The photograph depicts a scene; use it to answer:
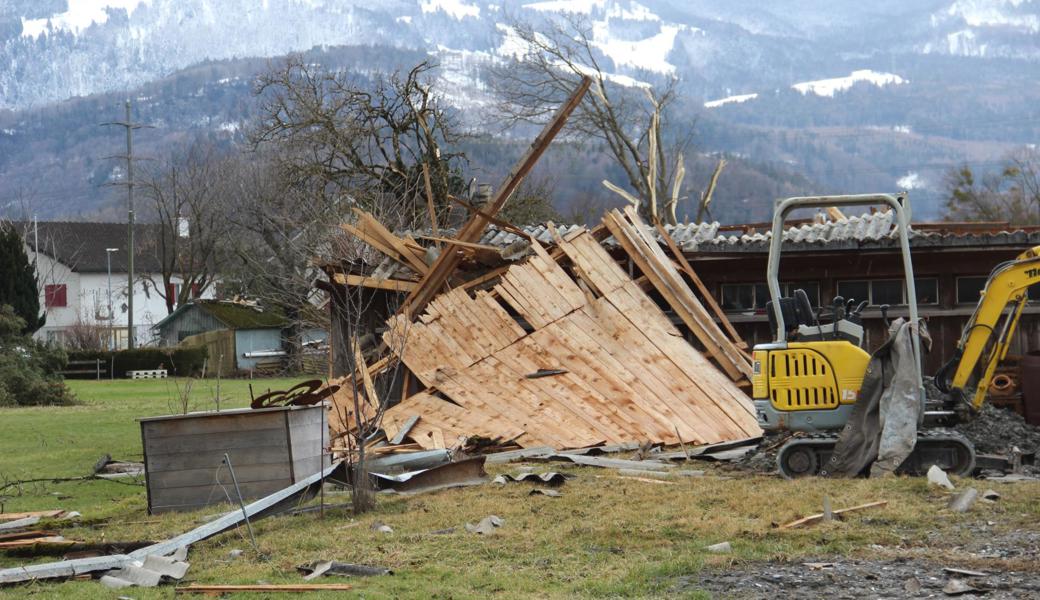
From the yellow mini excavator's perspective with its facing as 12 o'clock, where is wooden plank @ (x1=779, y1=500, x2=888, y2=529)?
The wooden plank is roughly at 3 o'clock from the yellow mini excavator.

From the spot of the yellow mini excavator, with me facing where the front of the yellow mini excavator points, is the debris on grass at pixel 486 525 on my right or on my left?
on my right

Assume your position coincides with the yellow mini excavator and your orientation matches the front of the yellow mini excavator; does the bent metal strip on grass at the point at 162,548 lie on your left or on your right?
on your right

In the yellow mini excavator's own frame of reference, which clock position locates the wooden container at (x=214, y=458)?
The wooden container is roughly at 5 o'clock from the yellow mini excavator.

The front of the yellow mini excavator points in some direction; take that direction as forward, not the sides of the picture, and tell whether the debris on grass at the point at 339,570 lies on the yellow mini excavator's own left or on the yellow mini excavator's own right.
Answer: on the yellow mini excavator's own right

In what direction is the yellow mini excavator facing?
to the viewer's right

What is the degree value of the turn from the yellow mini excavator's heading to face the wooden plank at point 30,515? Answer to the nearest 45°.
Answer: approximately 135° to its right

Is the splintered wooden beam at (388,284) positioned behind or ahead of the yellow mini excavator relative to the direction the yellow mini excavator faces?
behind

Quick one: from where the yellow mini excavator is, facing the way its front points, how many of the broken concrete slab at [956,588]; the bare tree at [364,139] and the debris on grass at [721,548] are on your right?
2

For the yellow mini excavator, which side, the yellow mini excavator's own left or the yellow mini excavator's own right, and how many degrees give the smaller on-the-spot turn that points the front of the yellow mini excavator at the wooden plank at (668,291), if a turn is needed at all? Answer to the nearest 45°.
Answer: approximately 135° to the yellow mini excavator's own left

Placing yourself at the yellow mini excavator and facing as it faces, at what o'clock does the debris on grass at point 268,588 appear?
The debris on grass is roughly at 4 o'clock from the yellow mini excavator.

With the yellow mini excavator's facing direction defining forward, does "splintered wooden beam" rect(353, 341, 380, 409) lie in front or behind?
behind

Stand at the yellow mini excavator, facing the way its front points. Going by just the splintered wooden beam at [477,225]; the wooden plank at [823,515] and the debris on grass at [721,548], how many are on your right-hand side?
2
